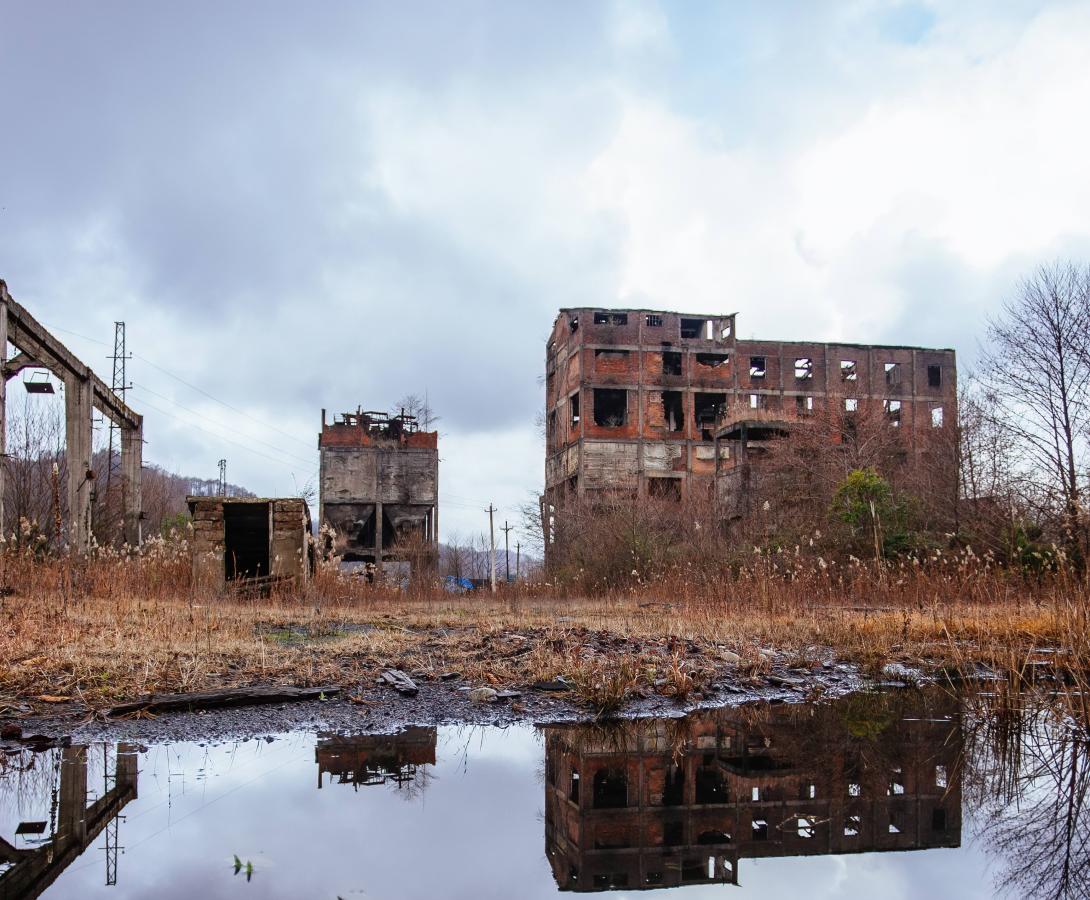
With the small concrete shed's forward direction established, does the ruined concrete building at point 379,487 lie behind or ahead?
behind

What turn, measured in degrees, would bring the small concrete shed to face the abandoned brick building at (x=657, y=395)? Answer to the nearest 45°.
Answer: approximately 135° to its left

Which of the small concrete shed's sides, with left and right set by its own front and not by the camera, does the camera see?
front

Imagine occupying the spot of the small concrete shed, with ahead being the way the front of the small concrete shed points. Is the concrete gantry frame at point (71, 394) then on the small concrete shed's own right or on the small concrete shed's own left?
on the small concrete shed's own right

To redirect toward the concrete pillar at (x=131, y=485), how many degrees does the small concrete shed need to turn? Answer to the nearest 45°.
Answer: approximately 180°
